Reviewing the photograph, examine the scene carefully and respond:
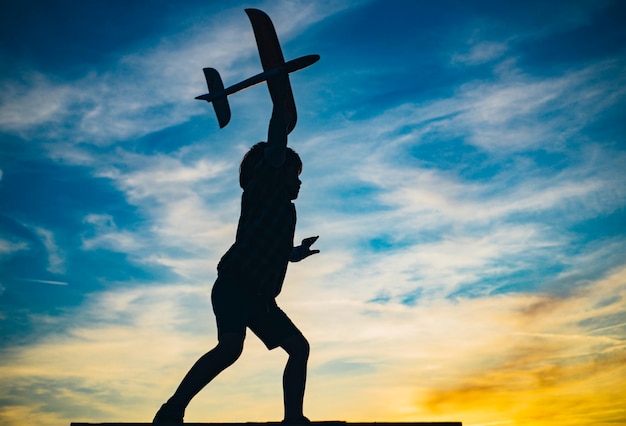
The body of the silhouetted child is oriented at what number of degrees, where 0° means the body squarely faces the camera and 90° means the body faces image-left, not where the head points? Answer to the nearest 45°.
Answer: approximately 270°

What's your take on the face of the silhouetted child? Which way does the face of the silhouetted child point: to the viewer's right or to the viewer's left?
to the viewer's right
